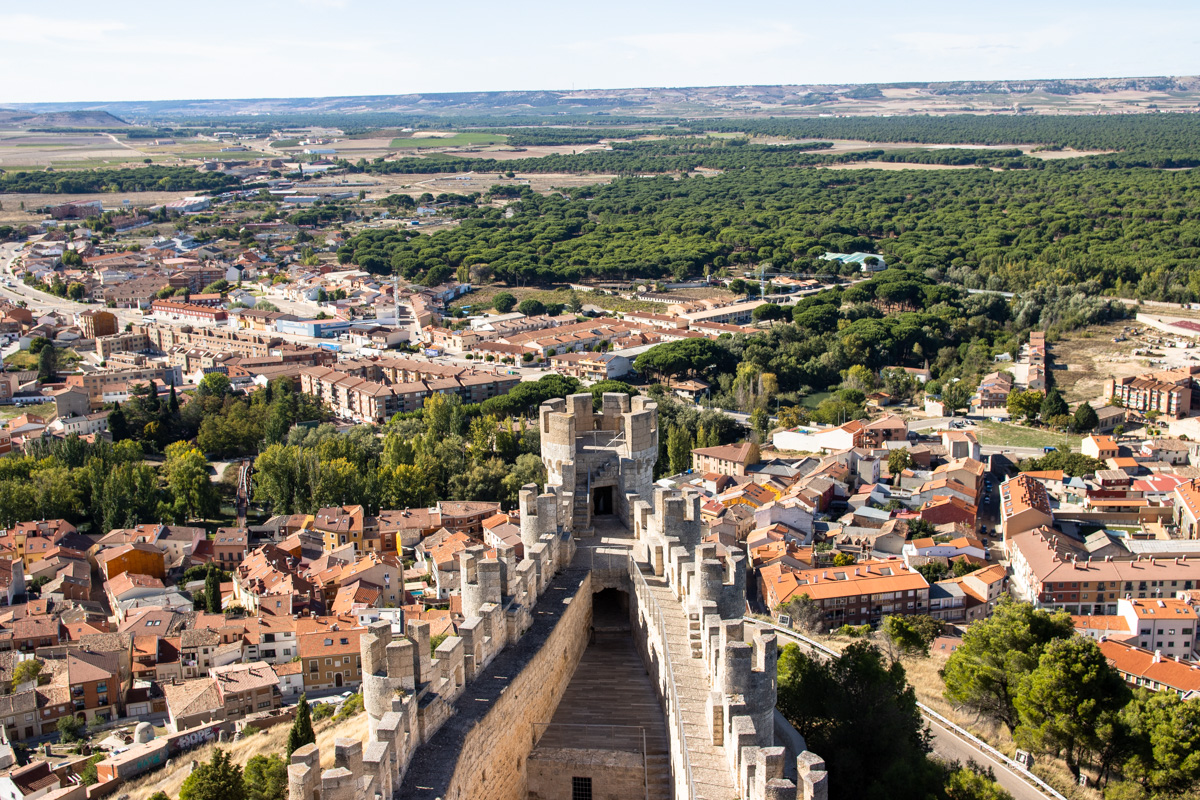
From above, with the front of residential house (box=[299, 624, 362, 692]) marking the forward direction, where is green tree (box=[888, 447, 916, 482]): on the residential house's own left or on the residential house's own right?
on the residential house's own left

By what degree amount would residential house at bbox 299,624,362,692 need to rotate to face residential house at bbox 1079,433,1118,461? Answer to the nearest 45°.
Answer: approximately 90° to its left

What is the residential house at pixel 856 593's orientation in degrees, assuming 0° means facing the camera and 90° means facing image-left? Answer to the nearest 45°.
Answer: approximately 0°

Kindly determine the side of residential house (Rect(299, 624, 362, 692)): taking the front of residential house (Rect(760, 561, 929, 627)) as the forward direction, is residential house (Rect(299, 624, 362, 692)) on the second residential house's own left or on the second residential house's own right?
on the second residential house's own right

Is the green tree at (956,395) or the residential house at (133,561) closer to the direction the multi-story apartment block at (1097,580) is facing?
the residential house

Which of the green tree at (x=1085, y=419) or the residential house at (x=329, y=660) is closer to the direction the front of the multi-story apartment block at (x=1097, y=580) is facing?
the residential house

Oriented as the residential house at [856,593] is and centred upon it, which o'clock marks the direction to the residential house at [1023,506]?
the residential house at [1023,506] is roughly at 7 o'clock from the residential house at [856,593].

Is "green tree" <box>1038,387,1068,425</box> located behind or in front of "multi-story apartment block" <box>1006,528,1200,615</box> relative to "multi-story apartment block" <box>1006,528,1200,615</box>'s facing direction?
behind

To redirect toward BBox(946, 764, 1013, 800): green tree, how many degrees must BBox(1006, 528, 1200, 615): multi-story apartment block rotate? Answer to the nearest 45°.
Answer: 0° — it already faces it

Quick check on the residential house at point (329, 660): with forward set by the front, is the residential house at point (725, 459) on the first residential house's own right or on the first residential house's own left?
on the first residential house's own left

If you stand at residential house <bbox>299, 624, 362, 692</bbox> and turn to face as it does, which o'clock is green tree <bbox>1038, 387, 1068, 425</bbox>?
The green tree is roughly at 8 o'clock from the residential house.

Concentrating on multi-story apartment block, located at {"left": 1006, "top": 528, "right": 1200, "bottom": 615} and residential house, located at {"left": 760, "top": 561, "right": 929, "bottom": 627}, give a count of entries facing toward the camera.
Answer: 2

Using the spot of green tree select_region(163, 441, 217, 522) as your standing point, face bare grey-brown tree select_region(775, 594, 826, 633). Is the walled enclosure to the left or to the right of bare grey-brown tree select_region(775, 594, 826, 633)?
right

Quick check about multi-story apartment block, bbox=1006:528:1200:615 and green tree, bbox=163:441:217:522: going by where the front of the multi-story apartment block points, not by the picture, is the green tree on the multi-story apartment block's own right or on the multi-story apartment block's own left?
on the multi-story apartment block's own right
